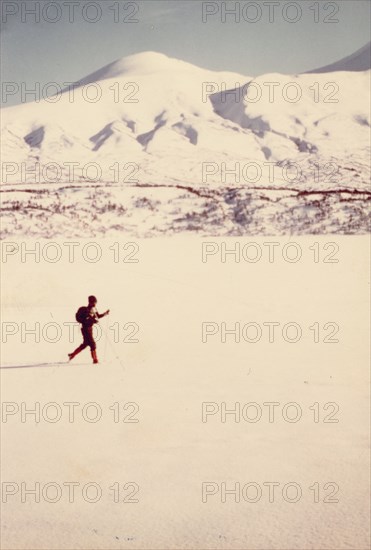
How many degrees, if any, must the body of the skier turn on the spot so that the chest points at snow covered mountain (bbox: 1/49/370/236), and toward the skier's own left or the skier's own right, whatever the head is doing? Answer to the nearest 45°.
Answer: approximately 90° to the skier's own left

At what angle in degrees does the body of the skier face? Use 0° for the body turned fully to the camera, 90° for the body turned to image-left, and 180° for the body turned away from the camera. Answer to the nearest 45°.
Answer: approximately 270°

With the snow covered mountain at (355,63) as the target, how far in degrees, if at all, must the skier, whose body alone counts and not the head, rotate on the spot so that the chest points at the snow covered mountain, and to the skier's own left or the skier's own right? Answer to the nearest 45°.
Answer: approximately 45° to the skier's own left
